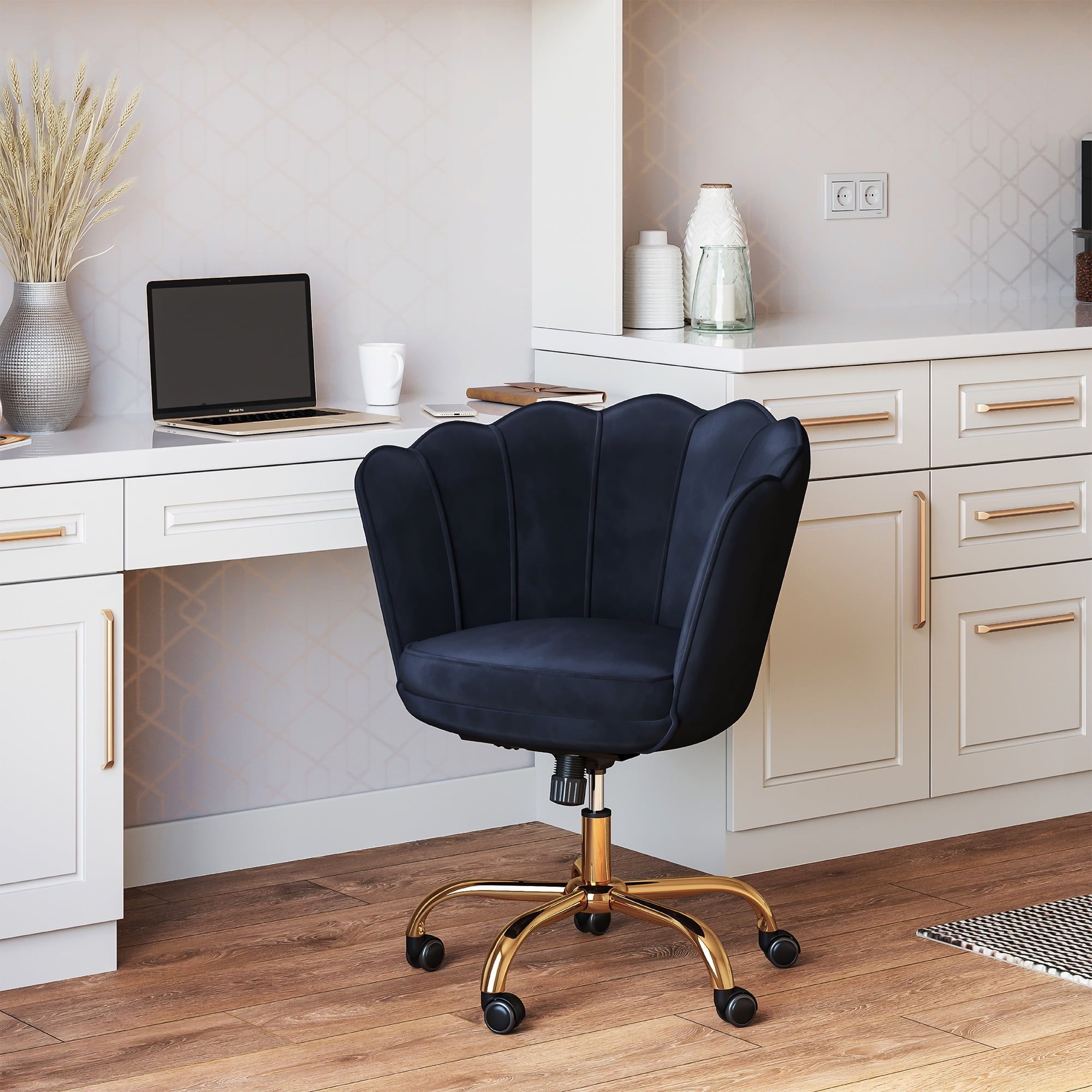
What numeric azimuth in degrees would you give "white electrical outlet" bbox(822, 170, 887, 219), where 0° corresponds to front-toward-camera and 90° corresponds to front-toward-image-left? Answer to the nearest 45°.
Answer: approximately 315°

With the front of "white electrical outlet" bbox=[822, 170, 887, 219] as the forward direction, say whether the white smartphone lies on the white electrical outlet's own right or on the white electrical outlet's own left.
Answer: on the white electrical outlet's own right

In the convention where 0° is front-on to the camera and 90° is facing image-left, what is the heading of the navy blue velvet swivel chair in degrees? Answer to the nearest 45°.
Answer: approximately 45°

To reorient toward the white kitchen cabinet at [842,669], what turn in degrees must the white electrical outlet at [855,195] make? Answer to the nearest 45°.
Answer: approximately 45° to its right

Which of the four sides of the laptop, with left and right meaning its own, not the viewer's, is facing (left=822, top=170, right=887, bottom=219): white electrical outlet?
left

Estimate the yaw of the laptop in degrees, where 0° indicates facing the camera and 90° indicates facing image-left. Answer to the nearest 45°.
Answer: approximately 315°

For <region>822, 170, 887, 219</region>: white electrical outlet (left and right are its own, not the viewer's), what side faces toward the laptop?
right
